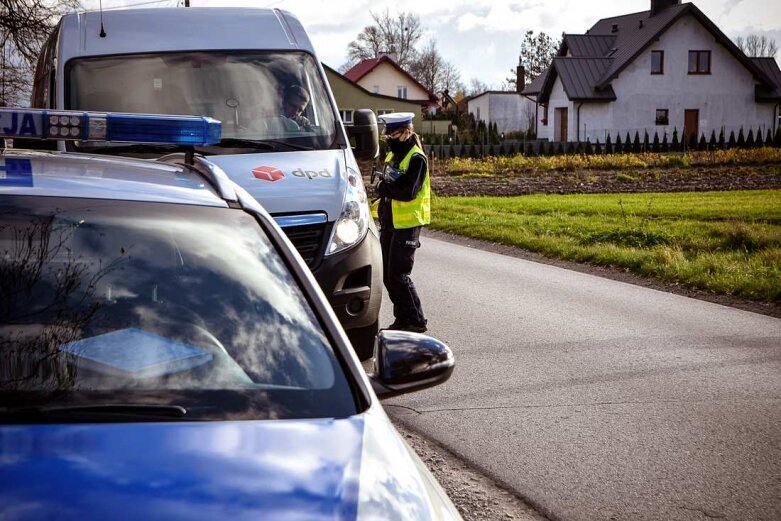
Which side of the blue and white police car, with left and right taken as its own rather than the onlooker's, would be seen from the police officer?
back

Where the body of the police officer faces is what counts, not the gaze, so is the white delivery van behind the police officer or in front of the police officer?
in front

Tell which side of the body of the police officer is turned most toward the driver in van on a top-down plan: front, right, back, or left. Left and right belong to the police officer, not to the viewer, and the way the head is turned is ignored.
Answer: front

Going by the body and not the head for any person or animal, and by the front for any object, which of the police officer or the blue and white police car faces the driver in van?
the police officer

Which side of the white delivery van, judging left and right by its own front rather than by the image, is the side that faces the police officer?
left

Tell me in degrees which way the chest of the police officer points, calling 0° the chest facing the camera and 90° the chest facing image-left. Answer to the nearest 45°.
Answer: approximately 45°

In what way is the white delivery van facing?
toward the camera

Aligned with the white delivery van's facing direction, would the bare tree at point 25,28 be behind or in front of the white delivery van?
behind

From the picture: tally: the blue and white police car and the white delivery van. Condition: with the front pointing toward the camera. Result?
2

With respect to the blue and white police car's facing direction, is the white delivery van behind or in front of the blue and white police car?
behind

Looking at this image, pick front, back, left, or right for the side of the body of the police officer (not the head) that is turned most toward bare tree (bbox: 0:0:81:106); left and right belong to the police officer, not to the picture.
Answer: right

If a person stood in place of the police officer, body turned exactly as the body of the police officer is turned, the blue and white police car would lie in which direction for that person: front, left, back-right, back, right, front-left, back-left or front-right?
front-left

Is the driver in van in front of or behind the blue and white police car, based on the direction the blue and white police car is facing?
behind

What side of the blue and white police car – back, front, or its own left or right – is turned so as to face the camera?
front
